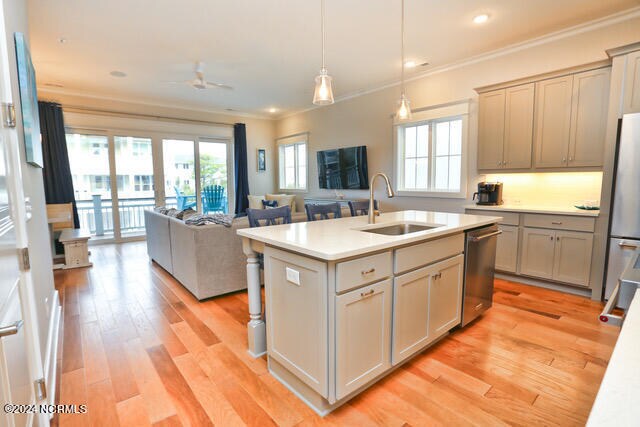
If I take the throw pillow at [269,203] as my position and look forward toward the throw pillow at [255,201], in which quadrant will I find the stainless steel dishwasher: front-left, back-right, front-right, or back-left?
back-left

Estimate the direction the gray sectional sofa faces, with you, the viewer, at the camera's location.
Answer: facing away from the viewer and to the right of the viewer

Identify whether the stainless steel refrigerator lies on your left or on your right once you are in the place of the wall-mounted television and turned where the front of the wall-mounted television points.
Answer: on your left

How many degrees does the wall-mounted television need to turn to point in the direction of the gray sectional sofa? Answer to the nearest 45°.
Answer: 0° — it already faces it

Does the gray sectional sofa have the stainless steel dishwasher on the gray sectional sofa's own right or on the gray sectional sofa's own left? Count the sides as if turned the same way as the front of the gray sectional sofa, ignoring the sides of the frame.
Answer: on the gray sectional sofa's own right

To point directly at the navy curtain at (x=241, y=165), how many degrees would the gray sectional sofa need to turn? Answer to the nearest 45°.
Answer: approximately 45° to its left

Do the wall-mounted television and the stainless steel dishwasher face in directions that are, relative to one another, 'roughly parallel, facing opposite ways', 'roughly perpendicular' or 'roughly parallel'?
roughly perpendicular

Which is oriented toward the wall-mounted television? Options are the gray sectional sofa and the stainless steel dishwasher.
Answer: the gray sectional sofa

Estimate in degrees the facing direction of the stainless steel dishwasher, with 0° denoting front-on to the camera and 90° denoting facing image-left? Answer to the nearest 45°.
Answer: approximately 315°

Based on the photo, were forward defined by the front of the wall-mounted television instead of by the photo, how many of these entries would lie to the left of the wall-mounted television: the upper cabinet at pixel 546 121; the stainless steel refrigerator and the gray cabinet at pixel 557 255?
3

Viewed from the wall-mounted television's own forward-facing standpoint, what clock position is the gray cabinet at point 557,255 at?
The gray cabinet is roughly at 9 o'clock from the wall-mounted television.

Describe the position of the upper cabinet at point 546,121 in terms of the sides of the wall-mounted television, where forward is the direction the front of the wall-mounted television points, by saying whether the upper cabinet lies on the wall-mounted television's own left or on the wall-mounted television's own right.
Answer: on the wall-mounted television's own left

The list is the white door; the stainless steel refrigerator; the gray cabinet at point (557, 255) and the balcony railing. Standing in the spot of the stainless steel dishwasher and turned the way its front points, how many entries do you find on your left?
2
